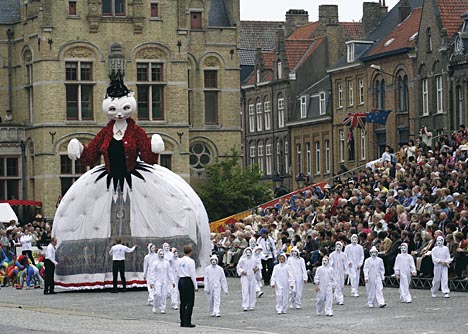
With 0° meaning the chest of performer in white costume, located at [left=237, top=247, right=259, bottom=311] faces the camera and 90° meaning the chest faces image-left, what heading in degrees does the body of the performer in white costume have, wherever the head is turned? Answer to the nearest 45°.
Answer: approximately 0°

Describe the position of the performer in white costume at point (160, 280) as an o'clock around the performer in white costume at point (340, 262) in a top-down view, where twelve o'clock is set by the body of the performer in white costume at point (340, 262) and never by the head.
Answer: the performer in white costume at point (160, 280) is roughly at 2 o'clock from the performer in white costume at point (340, 262).

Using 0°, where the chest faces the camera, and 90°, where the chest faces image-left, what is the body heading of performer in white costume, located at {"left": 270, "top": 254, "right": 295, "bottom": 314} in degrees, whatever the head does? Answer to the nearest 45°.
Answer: approximately 0°

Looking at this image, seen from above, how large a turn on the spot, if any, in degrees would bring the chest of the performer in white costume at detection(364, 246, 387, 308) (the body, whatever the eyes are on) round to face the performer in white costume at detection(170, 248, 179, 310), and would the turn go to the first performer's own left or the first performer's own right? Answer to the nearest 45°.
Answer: approximately 90° to the first performer's own right
